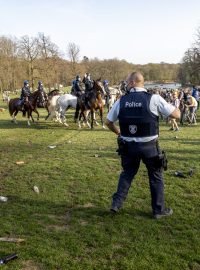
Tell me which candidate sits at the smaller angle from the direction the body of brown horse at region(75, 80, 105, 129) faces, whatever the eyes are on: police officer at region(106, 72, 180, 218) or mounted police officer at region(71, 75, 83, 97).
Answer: the police officer

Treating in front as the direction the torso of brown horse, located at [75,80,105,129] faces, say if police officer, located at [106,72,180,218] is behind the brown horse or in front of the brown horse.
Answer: in front

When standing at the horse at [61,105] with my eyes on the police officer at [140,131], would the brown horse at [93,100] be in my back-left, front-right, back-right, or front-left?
front-left
